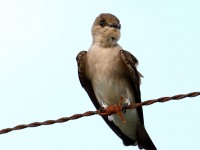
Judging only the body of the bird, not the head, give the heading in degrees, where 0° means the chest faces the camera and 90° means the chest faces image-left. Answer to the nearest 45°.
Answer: approximately 0°
